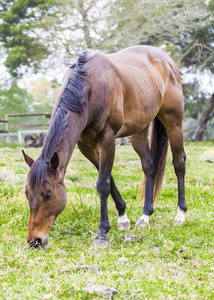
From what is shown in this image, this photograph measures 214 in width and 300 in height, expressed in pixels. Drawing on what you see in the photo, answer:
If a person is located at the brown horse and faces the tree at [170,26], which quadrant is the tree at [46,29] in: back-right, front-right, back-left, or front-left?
front-left

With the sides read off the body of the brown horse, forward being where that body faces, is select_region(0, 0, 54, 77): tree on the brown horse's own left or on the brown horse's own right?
on the brown horse's own right

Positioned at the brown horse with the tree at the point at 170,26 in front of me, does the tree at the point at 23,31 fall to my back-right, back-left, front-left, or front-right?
front-left

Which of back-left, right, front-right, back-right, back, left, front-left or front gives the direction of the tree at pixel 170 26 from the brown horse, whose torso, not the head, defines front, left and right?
back-right

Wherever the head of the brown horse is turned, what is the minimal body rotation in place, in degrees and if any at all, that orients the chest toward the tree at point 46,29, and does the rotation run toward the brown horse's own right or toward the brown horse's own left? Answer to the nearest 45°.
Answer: approximately 135° to the brown horse's own right
